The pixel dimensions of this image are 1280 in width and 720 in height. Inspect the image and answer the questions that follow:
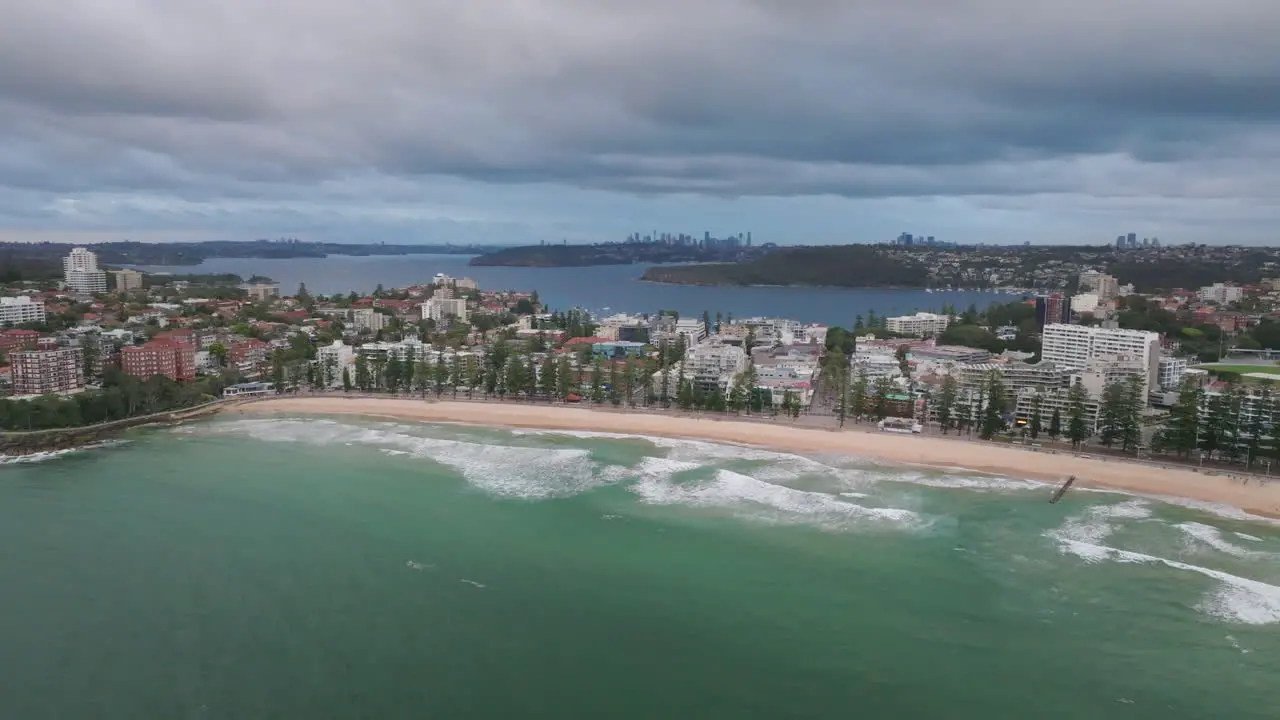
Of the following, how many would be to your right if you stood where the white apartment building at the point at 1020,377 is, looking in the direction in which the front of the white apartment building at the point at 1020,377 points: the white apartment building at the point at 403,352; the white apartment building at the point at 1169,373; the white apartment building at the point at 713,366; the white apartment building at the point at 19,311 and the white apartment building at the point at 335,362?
4

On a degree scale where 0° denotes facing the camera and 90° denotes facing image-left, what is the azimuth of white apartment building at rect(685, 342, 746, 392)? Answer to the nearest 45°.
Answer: approximately 0°

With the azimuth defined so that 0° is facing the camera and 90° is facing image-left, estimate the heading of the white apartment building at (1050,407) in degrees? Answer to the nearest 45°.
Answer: approximately 0°

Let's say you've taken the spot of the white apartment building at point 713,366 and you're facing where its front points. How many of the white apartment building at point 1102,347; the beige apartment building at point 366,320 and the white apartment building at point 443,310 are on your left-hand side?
1

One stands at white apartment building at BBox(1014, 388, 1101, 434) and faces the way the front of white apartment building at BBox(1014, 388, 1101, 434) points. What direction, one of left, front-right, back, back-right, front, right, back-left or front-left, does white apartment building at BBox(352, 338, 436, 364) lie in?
right

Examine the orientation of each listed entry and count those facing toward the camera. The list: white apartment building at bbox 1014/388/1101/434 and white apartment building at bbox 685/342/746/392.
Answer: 2

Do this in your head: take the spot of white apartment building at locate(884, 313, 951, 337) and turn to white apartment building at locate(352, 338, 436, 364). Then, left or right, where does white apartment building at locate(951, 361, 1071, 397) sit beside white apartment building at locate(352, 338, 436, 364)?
left

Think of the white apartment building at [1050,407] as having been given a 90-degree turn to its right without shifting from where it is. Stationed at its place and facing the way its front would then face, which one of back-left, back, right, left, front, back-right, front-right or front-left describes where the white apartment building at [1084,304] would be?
right

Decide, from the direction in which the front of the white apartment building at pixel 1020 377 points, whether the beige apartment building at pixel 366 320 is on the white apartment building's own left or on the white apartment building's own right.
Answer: on the white apartment building's own right

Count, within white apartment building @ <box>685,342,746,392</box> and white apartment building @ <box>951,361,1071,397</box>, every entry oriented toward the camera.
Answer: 2
